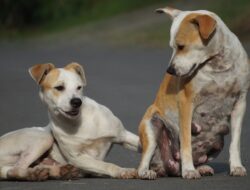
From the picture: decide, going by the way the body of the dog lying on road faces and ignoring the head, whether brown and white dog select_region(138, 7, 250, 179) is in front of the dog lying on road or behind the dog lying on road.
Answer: in front

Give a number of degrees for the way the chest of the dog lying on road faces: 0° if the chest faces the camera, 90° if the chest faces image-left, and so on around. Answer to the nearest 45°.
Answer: approximately 315°
